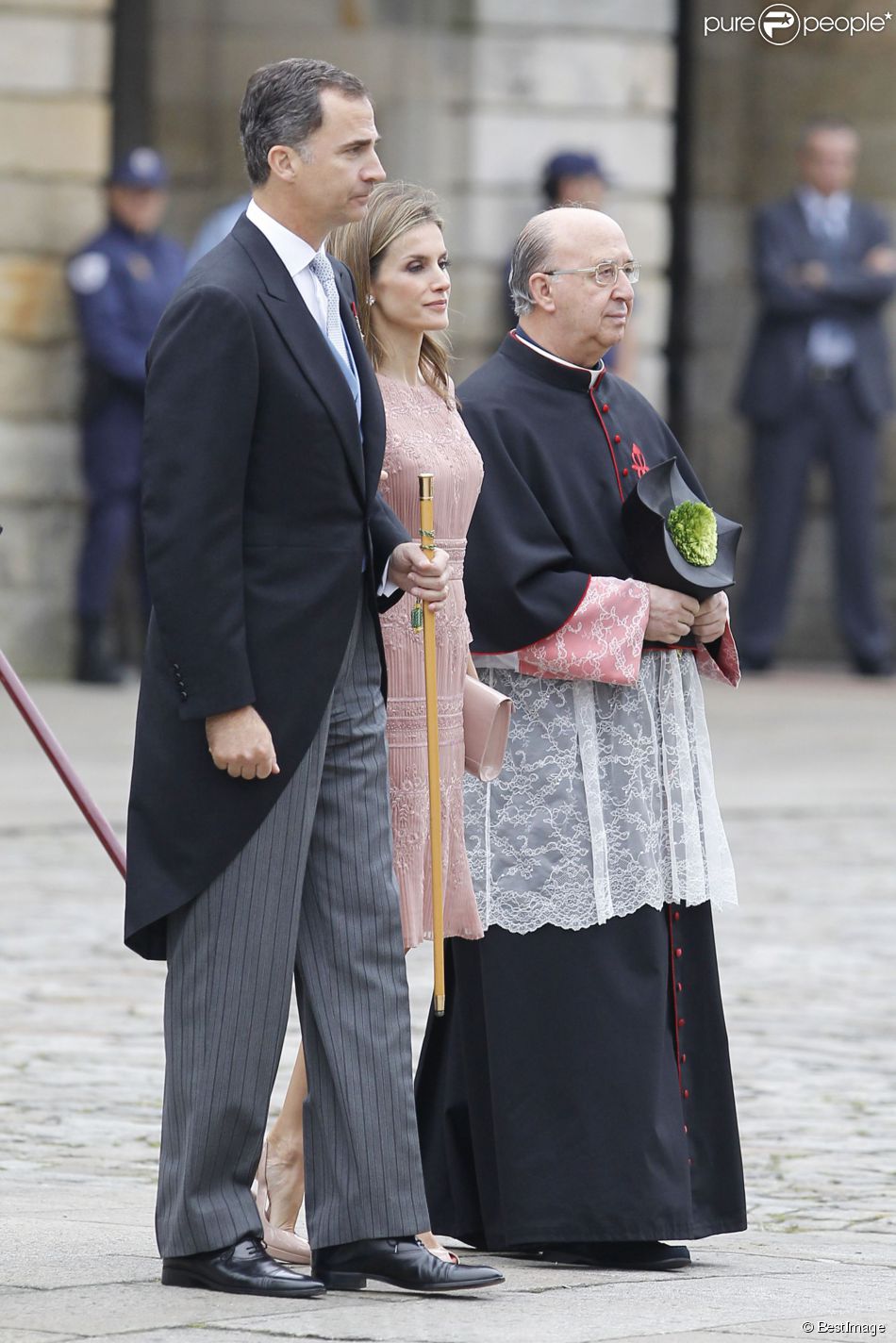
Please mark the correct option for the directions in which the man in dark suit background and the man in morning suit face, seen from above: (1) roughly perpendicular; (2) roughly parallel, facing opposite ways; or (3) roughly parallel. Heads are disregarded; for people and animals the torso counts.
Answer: roughly perpendicular

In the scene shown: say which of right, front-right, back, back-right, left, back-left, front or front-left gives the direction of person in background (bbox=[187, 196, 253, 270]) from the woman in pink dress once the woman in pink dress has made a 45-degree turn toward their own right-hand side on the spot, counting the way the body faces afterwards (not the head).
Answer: back

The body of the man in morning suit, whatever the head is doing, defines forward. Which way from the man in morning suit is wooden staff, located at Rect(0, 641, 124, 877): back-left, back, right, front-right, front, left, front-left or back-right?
back-left

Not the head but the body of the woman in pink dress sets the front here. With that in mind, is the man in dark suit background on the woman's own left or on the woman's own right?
on the woman's own left

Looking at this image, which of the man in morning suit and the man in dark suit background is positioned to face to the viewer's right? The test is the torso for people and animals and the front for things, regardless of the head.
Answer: the man in morning suit

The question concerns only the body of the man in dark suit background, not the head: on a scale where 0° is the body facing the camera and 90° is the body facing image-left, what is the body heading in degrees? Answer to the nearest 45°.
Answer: approximately 0°

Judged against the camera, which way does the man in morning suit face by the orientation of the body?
to the viewer's right

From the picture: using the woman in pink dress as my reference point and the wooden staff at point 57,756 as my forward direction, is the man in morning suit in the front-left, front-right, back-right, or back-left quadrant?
front-left

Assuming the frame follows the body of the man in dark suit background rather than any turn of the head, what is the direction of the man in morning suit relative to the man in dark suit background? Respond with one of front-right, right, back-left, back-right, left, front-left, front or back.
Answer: front

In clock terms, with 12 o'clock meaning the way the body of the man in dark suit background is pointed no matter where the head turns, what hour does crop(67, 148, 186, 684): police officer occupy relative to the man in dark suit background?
The police officer is roughly at 2 o'clock from the man in dark suit background.

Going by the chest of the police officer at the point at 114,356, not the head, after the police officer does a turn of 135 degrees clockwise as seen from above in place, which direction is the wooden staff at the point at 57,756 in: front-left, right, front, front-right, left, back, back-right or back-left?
left

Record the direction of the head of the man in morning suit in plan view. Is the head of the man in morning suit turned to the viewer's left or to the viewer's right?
to the viewer's right

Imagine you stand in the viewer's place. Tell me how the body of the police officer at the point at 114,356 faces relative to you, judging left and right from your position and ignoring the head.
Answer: facing the viewer and to the right of the viewer

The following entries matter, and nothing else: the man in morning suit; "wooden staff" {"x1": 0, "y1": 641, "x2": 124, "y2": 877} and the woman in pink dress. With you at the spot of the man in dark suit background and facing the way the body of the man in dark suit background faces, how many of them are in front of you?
3
